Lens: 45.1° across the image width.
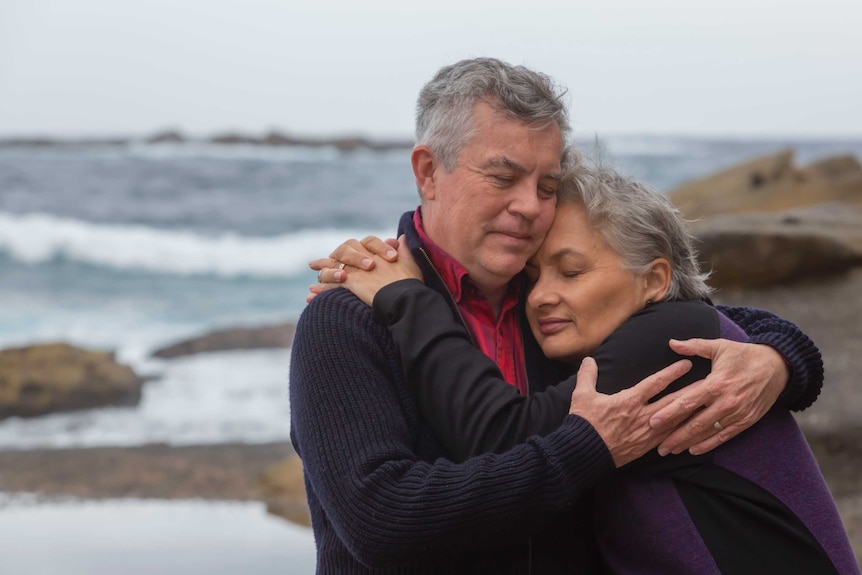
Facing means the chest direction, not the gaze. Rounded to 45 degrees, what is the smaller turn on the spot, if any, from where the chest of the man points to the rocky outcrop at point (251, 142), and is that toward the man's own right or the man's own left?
approximately 135° to the man's own left

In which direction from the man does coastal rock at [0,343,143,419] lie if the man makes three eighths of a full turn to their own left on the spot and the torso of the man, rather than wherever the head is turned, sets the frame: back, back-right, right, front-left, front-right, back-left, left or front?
front-left

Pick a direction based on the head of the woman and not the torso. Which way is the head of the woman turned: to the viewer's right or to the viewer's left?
to the viewer's left

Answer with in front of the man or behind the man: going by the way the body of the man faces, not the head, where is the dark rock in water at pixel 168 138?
behind

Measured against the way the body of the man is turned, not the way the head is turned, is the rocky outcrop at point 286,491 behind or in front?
behind

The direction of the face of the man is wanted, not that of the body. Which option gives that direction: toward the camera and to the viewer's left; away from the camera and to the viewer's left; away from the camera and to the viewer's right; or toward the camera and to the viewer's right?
toward the camera and to the viewer's right

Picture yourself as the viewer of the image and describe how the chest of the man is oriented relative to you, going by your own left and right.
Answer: facing the viewer and to the right of the viewer
